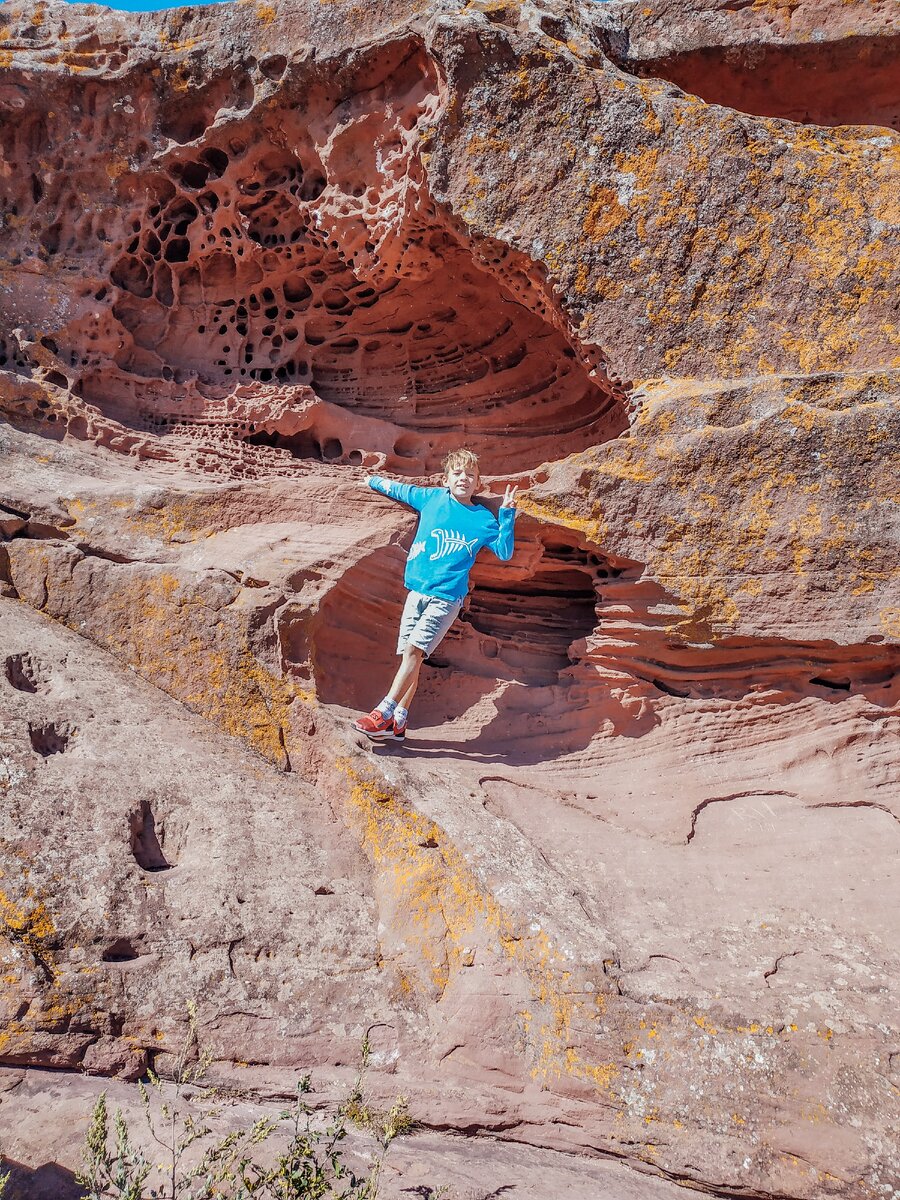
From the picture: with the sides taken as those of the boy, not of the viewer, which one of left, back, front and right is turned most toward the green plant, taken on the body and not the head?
front

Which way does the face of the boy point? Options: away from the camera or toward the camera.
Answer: toward the camera

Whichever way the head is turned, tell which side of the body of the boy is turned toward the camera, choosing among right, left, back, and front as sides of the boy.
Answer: front
